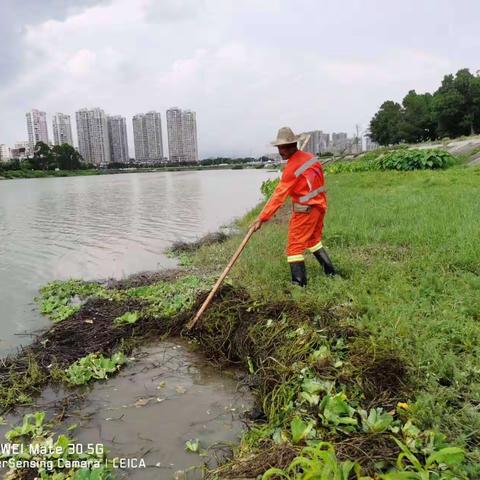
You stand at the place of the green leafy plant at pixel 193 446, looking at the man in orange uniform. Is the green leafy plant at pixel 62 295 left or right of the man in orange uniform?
left

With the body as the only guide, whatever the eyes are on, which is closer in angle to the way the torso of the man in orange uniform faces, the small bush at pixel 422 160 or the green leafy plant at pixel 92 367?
the green leafy plant

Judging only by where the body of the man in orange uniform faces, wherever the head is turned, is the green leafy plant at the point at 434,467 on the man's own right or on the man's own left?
on the man's own left

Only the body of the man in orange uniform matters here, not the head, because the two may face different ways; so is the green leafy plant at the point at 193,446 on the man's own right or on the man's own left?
on the man's own left

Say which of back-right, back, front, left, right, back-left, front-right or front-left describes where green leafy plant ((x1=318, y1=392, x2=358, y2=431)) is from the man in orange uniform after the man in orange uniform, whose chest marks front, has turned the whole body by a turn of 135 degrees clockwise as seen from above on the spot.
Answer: back-right

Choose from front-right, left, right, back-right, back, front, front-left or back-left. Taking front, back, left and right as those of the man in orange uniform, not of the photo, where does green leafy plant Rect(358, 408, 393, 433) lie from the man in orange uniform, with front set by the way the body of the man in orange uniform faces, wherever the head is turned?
left

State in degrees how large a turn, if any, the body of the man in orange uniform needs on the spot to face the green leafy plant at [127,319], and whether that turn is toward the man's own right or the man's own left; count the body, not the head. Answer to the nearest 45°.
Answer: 0° — they already face it

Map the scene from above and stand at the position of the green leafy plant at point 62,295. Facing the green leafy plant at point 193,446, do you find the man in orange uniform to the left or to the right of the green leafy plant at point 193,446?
left

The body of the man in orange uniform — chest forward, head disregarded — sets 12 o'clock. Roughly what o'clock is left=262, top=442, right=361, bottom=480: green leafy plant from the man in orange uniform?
The green leafy plant is roughly at 9 o'clock from the man in orange uniform.

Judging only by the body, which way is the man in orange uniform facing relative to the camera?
to the viewer's left

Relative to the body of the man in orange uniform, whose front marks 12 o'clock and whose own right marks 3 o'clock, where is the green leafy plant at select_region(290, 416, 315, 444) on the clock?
The green leafy plant is roughly at 9 o'clock from the man in orange uniform.

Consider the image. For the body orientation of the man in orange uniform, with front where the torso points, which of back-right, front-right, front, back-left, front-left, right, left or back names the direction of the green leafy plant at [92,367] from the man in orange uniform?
front-left
